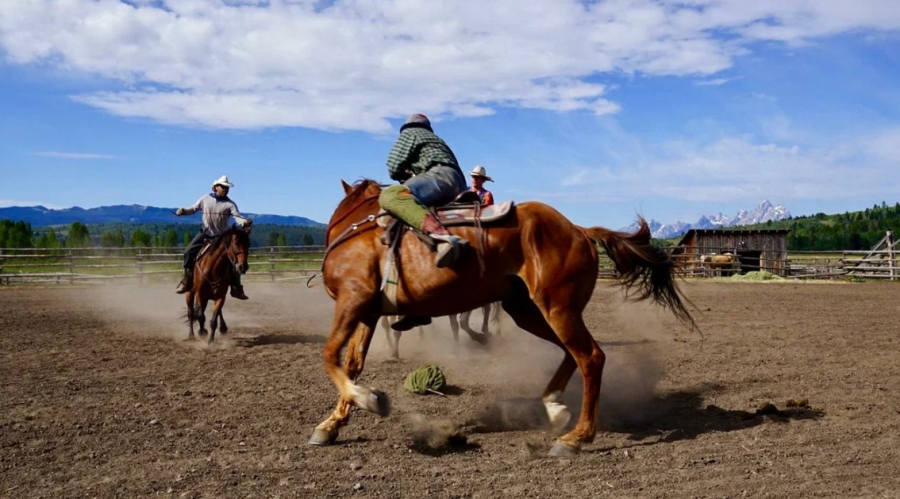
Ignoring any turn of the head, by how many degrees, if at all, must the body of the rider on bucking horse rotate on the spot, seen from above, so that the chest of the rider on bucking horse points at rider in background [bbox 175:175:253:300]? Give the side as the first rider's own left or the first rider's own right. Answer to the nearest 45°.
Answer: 0° — they already face them

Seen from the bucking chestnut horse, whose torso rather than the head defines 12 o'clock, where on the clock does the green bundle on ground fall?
The green bundle on ground is roughly at 2 o'clock from the bucking chestnut horse.

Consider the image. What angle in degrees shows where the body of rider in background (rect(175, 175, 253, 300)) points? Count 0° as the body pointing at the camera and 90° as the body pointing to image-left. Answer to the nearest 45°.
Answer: approximately 0°

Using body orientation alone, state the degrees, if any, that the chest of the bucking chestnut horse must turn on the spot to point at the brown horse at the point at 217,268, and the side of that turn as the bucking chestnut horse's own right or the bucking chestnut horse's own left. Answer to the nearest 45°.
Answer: approximately 45° to the bucking chestnut horse's own right

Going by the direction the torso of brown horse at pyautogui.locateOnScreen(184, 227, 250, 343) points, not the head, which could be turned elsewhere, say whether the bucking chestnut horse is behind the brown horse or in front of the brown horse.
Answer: in front

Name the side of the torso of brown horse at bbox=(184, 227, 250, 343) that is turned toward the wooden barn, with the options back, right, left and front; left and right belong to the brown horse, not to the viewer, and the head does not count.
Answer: left

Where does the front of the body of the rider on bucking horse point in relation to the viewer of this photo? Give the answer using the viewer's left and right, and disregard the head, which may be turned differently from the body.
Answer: facing away from the viewer and to the left of the viewer

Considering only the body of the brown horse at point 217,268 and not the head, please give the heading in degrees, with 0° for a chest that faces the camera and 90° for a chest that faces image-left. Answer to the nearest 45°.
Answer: approximately 315°

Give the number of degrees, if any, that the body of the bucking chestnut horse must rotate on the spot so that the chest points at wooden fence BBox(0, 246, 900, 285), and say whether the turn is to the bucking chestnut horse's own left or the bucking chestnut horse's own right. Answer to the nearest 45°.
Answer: approximately 45° to the bucking chestnut horse's own right

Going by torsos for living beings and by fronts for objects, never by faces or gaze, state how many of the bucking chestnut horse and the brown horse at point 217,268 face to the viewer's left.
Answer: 1

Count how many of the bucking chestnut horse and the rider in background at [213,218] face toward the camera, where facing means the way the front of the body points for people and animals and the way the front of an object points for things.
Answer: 1

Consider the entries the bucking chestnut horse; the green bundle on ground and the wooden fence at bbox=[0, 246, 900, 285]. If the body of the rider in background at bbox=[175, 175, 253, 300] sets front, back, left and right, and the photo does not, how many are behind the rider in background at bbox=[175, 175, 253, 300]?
1

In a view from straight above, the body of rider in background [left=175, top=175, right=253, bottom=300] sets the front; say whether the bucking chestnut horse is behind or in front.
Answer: in front

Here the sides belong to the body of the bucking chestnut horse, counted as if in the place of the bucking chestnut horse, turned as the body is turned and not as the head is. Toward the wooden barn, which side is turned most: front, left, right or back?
right

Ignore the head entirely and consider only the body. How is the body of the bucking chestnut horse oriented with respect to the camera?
to the viewer's left
